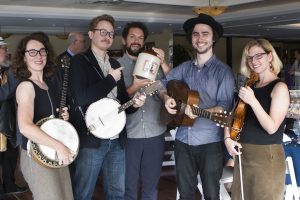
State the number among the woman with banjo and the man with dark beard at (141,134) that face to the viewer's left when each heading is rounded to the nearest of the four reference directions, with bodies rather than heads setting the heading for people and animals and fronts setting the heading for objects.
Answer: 0

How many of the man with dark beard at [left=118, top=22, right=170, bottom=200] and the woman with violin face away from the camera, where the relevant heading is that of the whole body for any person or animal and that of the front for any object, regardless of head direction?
0

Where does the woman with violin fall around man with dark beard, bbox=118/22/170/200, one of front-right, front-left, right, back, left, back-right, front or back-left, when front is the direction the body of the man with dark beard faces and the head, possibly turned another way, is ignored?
front-left

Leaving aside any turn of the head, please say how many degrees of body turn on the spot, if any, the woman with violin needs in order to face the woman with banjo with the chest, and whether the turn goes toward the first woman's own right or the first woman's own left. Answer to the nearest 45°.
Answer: approximately 45° to the first woman's own right

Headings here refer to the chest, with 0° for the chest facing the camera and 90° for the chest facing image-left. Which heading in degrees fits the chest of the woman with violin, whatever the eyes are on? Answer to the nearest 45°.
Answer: approximately 45°

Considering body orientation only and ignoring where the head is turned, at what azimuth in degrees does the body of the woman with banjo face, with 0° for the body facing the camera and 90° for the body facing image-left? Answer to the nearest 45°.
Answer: approximately 315°

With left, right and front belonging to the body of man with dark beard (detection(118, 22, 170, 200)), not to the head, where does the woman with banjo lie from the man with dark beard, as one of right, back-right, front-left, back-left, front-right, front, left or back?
front-right
